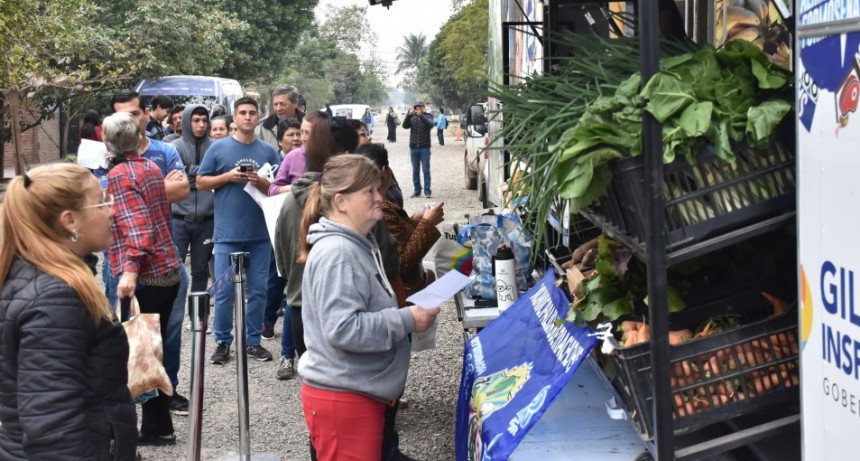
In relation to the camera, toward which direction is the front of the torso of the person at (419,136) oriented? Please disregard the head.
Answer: toward the camera

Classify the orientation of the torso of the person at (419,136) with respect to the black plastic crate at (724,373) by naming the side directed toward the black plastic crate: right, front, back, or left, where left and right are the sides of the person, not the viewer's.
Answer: front

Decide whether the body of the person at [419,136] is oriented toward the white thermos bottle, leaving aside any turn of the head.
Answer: yes

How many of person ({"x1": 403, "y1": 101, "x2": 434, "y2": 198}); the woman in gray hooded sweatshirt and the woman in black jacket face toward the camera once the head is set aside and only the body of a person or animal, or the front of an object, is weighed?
1

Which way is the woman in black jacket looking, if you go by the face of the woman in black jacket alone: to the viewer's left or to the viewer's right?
to the viewer's right

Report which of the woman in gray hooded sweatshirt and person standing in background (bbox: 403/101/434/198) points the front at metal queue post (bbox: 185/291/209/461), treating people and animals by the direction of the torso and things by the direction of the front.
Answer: the person standing in background

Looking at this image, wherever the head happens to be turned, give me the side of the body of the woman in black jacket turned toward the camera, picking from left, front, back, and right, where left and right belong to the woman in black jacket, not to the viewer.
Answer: right

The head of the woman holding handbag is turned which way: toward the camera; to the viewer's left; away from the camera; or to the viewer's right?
away from the camera

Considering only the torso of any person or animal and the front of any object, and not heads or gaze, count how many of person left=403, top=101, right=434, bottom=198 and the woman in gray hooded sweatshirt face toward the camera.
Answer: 1

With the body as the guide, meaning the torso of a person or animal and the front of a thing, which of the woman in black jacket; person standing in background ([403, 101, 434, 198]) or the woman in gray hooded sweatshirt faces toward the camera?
the person standing in background

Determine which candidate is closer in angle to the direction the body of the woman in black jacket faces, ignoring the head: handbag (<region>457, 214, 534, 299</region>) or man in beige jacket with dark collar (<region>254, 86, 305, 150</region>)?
the handbag

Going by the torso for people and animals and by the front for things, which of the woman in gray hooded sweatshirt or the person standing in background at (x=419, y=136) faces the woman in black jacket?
the person standing in background

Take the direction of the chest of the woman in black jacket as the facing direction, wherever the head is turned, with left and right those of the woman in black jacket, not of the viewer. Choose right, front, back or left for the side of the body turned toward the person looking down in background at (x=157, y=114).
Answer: left

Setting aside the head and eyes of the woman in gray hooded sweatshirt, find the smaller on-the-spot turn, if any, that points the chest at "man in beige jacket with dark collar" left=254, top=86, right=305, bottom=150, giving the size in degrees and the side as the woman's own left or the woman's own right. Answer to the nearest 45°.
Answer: approximately 90° to the woman's own left

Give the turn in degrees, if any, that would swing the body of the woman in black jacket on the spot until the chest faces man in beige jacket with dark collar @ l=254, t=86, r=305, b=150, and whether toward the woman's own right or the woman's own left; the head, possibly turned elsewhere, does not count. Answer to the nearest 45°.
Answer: approximately 90° to the woman's own left

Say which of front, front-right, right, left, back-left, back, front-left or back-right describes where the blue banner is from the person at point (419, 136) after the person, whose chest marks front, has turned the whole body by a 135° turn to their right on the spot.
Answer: back-left
